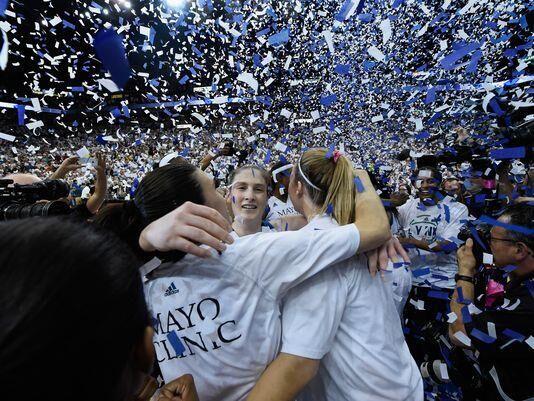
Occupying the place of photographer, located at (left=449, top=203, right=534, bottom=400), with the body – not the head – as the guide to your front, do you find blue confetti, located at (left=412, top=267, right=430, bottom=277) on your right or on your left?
on your right

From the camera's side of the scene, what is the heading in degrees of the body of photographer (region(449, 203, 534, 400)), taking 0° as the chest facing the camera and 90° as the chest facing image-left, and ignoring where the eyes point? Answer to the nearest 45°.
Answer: approximately 90°

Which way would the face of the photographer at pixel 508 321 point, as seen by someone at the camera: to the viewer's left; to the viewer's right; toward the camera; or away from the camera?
to the viewer's left

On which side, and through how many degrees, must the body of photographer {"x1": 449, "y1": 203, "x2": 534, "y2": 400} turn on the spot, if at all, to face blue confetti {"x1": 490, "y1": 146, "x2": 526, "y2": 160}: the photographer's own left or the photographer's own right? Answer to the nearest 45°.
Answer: approximately 90° to the photographer's own right
